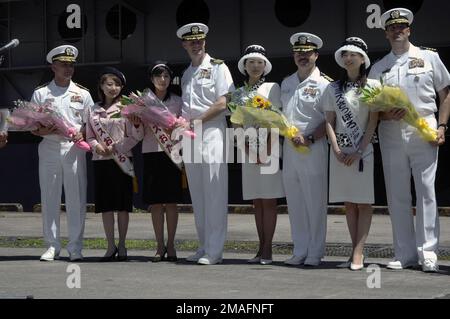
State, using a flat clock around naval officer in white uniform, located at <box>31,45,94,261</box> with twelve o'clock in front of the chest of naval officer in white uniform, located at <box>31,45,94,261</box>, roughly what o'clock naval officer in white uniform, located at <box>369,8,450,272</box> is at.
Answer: naval officer in white uniform, located at <box>369,8,450,272</box> is roughly at 10 o'clock from naval officer in white uniform, located at <box>31,45,94,261</box>.

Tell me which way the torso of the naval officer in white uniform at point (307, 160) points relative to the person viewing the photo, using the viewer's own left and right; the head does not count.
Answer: facing the viewer and to the left of the viewer

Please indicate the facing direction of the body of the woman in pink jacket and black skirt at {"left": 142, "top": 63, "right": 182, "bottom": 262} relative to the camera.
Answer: toward the camera

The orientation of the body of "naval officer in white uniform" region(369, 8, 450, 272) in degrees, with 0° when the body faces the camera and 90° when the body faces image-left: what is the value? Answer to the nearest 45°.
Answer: approximately 0°

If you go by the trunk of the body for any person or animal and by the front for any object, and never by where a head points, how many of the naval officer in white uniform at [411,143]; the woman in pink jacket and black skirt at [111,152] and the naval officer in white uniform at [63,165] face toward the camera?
3

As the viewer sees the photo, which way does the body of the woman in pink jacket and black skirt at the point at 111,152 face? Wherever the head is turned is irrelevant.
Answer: toward the camera

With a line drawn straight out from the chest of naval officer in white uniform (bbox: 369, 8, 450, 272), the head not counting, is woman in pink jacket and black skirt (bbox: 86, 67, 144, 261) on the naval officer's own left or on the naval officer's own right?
on the naval officer's own right
